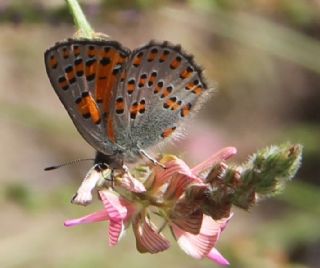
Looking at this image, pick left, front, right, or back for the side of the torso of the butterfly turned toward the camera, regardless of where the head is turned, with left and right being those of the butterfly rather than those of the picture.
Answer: left
